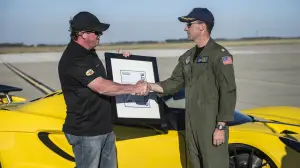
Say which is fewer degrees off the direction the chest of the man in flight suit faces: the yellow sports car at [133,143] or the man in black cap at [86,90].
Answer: the man in black cap

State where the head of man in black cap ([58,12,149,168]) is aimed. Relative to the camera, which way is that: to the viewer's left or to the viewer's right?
to the viewer's right

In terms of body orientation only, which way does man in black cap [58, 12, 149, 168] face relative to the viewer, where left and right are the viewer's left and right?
facing to the right of the viewer

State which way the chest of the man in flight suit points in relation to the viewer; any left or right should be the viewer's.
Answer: facing the viewer and to the left of the viewer

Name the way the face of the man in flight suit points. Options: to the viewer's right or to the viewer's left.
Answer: to the viewer's left

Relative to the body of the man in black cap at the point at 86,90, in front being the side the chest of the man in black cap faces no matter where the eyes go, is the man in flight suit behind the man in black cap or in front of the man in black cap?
in front

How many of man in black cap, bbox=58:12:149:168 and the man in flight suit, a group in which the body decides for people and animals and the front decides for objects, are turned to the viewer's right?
1
